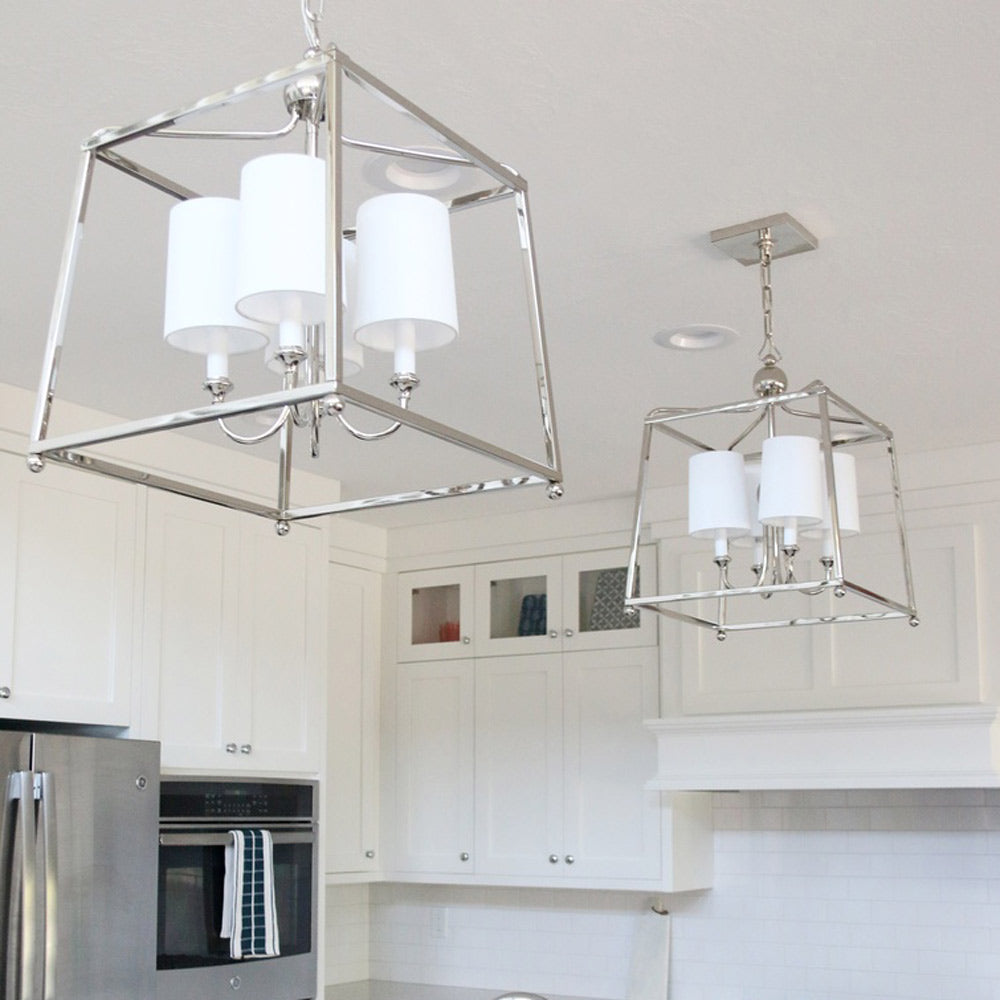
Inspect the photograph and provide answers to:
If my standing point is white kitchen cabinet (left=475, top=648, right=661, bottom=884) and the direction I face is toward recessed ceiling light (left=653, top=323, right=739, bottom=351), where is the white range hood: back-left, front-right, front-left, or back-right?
front-left

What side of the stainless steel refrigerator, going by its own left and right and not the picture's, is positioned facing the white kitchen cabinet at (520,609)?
left

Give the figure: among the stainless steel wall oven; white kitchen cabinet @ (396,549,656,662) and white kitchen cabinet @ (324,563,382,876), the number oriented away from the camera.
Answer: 0

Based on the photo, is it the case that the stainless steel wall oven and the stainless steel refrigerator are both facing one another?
no

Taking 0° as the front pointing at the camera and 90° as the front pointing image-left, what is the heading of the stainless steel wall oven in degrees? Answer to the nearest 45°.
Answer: approximately 315°

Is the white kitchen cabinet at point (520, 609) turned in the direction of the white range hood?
no

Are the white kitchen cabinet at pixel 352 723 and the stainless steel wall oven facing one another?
no

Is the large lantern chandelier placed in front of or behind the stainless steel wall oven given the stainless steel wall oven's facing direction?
in front

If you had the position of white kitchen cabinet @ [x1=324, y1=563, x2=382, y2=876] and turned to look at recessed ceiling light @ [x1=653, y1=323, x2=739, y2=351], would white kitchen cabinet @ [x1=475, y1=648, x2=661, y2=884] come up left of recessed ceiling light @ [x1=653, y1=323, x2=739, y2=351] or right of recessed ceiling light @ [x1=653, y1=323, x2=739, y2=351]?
left

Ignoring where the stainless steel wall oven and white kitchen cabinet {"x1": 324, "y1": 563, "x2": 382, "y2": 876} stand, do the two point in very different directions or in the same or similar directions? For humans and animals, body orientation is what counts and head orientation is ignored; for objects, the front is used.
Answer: same or similar directions

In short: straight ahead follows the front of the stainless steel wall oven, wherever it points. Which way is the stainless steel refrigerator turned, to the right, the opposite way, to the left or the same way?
the same way

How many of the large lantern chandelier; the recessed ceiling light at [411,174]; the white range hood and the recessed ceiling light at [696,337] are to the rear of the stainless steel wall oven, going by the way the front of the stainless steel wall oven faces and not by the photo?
0

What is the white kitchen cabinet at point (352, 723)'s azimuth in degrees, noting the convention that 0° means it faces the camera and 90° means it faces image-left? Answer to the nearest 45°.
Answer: approximately 315°

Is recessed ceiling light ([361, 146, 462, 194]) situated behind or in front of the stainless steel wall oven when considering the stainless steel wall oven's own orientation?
in front

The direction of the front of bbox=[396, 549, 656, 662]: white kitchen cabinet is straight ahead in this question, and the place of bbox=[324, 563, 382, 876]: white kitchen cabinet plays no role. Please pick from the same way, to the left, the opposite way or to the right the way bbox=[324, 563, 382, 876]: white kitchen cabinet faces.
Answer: to the left

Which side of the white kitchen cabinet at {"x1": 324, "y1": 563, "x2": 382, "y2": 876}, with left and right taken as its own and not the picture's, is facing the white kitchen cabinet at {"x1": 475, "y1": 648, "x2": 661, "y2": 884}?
front

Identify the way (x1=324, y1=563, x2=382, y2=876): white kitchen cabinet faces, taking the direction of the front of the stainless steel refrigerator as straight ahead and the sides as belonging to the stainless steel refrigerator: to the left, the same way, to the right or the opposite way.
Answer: the same way

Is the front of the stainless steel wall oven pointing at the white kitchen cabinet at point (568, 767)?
no

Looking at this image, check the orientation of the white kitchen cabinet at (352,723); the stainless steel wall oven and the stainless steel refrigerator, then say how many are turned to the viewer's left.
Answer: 0

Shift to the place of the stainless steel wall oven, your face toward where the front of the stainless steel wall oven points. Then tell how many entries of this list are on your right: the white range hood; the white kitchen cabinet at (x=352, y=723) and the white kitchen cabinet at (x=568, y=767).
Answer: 0
